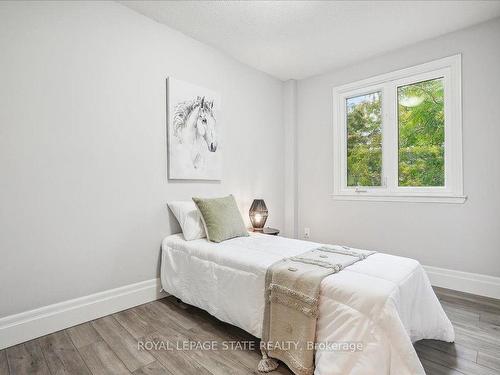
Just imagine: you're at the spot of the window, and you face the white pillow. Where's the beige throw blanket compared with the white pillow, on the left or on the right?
left

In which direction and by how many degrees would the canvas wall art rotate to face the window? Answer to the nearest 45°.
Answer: approximately 45° to its left

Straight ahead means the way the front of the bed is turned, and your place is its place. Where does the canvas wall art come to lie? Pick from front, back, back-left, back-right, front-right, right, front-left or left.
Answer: back

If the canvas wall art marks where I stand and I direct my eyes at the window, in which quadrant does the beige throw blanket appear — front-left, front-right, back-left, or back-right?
front-right

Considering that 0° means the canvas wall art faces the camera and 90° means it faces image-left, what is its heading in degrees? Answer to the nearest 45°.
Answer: approximately 315°

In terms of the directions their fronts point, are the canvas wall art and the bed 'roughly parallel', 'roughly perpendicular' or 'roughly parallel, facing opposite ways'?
roughly parallel

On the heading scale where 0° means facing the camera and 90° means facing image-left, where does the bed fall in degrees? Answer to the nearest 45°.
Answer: approximately 315°

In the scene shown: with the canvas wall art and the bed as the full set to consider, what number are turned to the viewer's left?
0
